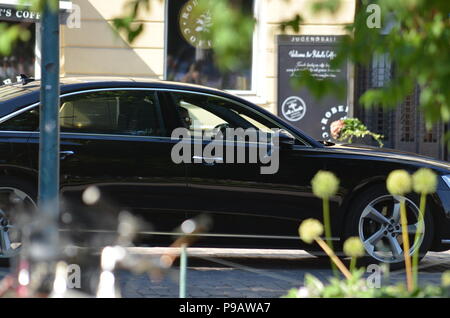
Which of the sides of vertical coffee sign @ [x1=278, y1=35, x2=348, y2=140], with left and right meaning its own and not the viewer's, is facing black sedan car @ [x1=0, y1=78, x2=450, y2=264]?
front

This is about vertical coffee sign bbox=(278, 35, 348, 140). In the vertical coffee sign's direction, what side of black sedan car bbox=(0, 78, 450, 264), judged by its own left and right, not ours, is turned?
left

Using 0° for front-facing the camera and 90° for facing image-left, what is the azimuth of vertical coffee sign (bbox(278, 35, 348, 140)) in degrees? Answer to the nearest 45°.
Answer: approximately 0°

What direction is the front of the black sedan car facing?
to the viewer's right

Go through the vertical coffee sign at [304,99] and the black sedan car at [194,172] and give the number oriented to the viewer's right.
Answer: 1

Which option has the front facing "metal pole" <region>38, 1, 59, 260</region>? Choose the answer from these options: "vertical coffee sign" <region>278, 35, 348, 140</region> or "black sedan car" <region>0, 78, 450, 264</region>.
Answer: the vertical coffee sign

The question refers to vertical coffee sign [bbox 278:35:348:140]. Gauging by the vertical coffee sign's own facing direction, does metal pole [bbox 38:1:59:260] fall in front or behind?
in front

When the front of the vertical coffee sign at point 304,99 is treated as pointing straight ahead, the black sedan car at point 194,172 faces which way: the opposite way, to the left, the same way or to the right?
to the left

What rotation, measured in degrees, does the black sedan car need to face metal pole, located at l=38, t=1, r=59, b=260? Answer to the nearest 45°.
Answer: approximately 90° to its right
